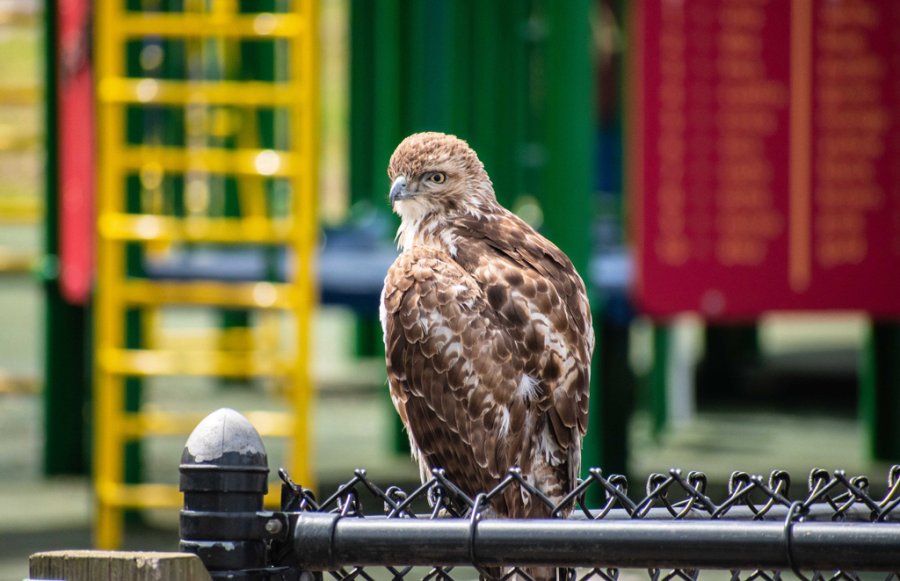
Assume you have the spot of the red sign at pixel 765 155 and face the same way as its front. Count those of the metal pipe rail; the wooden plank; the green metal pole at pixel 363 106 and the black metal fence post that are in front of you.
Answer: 3

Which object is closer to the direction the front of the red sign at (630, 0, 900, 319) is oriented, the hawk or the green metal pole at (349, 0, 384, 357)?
the hawk

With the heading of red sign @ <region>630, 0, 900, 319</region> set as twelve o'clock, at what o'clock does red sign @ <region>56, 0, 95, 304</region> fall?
red sign @ <region>56, 0, 95, 304</region> is roughly at 3 o'clock from red sign @ <region>630, 0, 900, 319</region>.

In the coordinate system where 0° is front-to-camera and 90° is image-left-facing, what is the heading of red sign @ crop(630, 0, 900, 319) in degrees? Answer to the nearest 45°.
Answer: approximately 0°

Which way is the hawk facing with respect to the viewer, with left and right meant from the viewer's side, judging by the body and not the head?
facing away from the viewer and to the left of the viewer

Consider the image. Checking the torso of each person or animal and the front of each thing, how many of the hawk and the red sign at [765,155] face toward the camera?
1

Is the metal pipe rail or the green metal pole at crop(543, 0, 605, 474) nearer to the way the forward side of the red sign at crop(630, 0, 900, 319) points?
the metal pipe rail

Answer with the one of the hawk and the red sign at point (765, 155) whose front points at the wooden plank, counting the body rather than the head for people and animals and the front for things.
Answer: the red sign

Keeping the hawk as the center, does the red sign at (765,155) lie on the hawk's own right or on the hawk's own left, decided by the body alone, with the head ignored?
on the hawk's own right

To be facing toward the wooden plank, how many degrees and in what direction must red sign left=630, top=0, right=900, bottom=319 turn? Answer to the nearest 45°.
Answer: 0° — it already faces it
